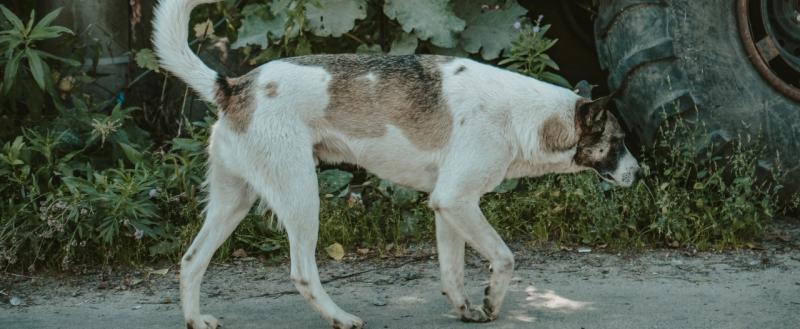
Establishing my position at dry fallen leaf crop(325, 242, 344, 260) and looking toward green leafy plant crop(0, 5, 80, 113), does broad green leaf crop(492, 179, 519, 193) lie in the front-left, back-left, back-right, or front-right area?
back-right

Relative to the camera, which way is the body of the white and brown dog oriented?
to the viewer's right

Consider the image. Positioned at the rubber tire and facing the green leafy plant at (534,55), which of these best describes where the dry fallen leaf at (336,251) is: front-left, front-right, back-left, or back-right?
front-left

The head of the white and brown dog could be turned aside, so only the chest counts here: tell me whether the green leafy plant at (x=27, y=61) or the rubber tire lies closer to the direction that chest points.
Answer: the rubber tire

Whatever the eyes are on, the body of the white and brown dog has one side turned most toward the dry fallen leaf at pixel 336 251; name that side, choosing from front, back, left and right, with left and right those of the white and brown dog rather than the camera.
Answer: left

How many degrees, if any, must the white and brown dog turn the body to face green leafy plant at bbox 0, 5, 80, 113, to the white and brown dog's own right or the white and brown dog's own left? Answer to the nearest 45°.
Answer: approximately 135° to the white and brown dog's own left

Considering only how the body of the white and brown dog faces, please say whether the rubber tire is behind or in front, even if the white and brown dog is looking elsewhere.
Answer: in front

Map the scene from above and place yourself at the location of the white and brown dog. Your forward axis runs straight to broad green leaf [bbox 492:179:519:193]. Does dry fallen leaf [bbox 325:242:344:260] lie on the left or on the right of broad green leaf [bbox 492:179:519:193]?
left

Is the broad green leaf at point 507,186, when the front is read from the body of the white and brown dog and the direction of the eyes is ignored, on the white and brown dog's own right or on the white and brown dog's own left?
on the white and brown dog's own left

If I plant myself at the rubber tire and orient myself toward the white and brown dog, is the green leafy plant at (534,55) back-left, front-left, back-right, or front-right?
front-right
